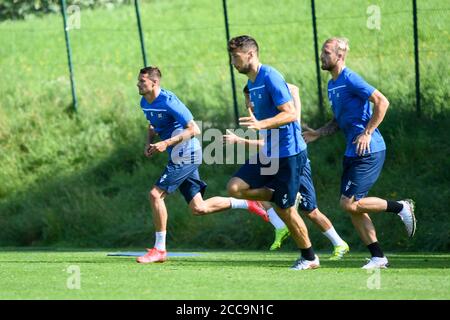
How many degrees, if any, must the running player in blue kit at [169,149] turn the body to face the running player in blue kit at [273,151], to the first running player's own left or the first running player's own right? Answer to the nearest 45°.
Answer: approximately 135° to the first running player's own left

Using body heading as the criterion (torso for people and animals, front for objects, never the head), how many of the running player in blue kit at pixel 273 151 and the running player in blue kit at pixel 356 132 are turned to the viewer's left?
2

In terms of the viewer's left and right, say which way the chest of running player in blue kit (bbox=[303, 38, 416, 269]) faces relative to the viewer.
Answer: facing to the left of the viewer

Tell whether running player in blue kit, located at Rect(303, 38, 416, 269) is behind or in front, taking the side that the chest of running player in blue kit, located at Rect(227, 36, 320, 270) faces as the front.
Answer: behind

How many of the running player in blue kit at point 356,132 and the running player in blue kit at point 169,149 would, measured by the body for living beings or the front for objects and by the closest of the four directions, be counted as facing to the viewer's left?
2

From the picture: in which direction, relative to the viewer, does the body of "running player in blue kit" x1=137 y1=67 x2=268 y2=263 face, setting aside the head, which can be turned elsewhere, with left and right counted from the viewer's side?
facing to the left of the viewer

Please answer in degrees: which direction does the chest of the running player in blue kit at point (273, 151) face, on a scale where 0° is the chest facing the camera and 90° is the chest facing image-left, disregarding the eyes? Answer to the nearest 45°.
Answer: approximately 90°

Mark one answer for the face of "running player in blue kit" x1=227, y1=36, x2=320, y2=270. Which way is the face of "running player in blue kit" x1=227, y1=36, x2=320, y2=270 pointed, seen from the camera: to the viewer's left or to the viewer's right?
to the viewer's left

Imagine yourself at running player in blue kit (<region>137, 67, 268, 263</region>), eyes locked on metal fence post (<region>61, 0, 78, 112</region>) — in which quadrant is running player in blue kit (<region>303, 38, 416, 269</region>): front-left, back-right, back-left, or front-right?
back-right

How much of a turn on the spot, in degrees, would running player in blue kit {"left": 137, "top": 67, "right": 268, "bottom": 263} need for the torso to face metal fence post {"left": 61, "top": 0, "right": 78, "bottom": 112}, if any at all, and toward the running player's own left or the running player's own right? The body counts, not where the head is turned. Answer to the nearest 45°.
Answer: approximately 90° to the running player's own right
